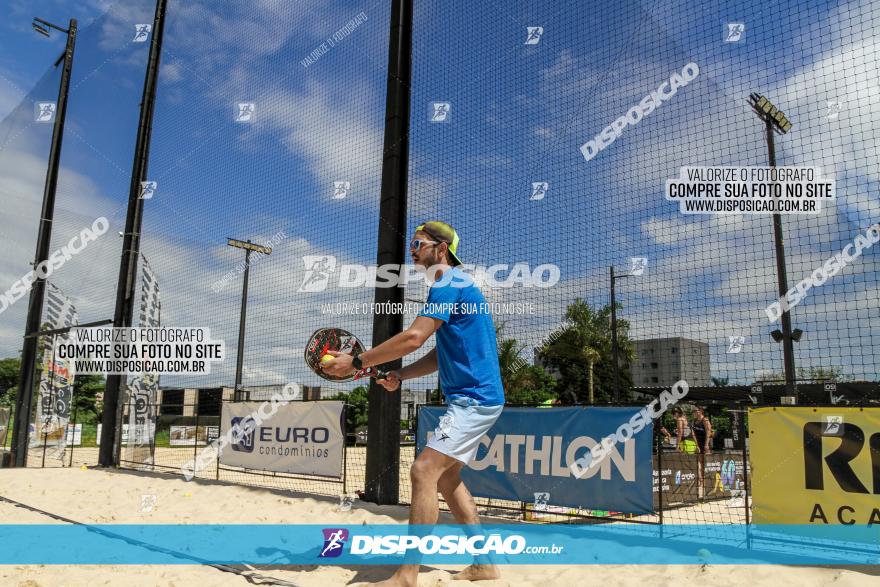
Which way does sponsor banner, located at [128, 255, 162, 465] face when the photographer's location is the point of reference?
facing the viewer

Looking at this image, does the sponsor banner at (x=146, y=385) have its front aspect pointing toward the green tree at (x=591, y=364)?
no

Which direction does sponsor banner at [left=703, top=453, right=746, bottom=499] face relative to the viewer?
toward the camera

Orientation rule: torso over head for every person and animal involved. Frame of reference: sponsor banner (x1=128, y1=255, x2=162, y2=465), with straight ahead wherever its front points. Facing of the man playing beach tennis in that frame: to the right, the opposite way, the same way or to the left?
to the right

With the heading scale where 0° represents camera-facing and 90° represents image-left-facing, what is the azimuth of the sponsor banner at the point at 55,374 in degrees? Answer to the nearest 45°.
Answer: approximately 0°

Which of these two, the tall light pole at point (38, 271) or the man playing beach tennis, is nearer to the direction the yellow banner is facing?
the man playing beach tennis

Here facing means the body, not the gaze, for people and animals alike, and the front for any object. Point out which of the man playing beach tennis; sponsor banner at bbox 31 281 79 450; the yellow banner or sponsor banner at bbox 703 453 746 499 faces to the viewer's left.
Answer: the man playing beach tennis

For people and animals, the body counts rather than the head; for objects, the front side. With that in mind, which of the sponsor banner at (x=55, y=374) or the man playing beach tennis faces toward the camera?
the sponsor banner

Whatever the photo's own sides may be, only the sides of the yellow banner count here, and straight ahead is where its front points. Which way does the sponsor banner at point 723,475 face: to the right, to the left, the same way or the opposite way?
the same way

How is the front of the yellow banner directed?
toward the camera

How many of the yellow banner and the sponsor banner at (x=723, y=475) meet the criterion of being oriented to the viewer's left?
0

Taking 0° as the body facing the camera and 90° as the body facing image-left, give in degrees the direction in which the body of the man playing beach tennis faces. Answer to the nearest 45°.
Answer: approximately 90°

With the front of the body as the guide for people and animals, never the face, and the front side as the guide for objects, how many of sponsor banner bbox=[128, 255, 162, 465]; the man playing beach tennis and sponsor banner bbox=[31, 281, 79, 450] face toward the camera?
2
